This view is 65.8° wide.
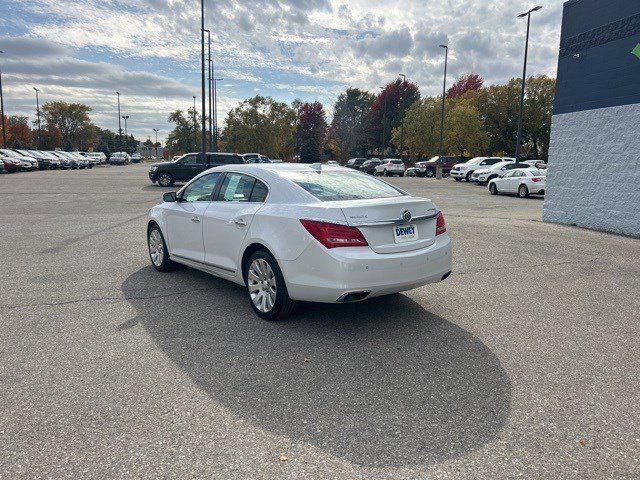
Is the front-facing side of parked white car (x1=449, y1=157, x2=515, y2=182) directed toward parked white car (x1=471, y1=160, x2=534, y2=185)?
no

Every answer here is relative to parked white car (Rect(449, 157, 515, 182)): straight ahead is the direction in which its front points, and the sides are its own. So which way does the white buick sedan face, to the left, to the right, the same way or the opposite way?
to the right

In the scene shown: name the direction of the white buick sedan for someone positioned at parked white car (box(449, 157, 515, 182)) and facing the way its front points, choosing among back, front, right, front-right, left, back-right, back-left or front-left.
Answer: front-left

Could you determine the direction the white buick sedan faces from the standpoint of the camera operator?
facing away from the viewer and to the left of the viewer

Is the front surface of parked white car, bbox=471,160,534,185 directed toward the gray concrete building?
no

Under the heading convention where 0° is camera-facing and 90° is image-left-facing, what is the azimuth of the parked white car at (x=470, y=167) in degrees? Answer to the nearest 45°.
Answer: approximately 45°

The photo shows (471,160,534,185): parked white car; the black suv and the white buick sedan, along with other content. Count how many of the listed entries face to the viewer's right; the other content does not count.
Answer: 0

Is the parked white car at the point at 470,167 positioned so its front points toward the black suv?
yes

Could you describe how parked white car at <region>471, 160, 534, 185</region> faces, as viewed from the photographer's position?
facing the viewer and to the left of the viewer

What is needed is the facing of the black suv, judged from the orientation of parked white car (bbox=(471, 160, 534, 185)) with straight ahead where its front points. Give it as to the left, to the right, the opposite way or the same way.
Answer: the same way

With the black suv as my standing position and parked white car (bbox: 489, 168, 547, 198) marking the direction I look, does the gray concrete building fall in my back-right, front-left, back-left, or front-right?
front-right

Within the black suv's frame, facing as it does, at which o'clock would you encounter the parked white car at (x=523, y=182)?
The parked white car is roughly at 7 o'clock from the black suv.

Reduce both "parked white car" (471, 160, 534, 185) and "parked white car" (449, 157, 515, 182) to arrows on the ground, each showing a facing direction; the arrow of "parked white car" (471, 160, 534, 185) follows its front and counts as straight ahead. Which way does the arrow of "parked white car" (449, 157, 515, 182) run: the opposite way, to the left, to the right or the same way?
the same way

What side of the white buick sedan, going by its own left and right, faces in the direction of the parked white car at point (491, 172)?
right

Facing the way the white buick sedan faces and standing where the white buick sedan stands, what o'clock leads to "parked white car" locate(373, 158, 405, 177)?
The parked white car is roughly at 2 o'clock from the white buick sedan.

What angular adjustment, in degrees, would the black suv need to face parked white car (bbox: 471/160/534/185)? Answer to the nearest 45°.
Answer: approximately 180°

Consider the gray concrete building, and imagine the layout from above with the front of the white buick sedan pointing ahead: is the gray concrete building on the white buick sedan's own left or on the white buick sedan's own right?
on the white buick sedan's own right

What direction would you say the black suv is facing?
to the viewer's left
